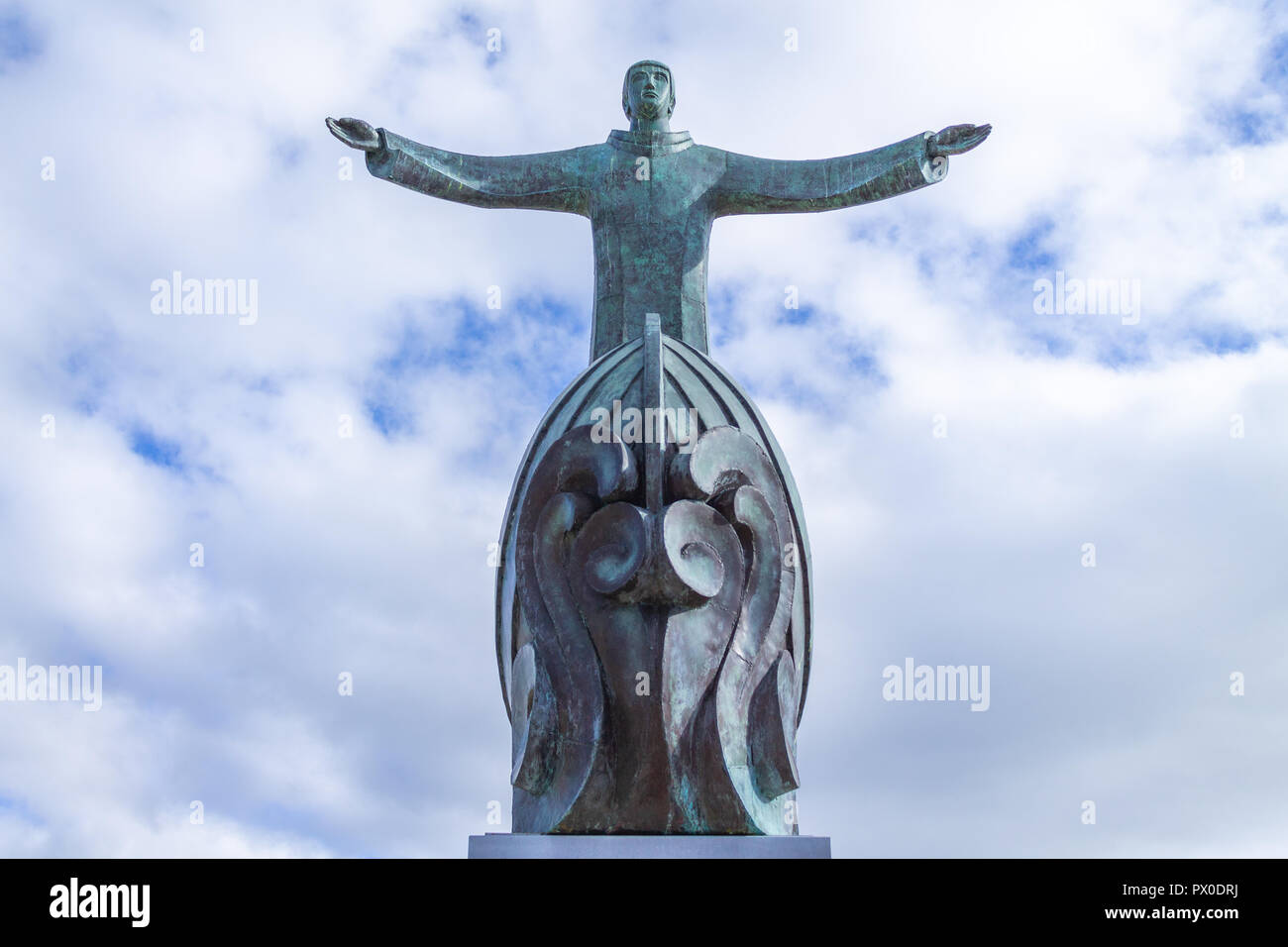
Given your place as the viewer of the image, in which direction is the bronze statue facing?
facing the viewer
